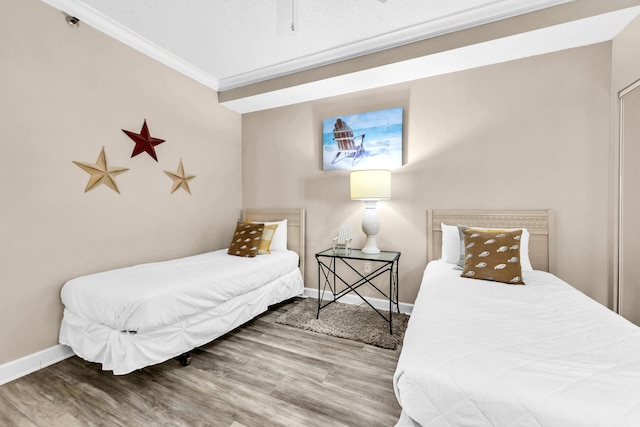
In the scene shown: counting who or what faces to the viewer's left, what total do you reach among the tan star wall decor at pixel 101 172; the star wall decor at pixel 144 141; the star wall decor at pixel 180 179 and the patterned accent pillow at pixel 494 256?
0

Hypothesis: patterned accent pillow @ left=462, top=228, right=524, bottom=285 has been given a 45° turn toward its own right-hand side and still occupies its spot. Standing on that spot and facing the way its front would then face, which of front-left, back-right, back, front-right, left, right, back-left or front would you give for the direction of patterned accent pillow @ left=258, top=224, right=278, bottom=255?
front-right

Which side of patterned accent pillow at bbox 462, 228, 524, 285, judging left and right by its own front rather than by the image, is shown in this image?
front

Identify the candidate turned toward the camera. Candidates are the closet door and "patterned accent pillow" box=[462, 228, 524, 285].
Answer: the patterned accent pillow

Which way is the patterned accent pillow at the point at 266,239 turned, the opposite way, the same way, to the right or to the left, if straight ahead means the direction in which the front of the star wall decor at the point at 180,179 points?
to the right

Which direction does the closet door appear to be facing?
to the viewer's left

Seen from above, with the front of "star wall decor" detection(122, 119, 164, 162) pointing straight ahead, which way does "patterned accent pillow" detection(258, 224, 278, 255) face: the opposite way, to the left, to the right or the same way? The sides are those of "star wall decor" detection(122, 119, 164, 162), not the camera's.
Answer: to the right

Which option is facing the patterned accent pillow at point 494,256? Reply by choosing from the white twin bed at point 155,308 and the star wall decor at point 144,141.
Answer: the star wall decor

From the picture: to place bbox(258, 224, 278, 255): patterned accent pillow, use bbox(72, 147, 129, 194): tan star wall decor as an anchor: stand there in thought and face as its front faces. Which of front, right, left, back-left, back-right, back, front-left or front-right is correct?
front-left

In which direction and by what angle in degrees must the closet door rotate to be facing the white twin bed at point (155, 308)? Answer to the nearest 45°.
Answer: approximately 45° to its left

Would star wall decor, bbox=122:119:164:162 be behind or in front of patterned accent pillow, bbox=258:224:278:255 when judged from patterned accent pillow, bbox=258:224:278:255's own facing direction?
in front

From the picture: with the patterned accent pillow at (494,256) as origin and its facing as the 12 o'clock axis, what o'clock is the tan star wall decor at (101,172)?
The tan star wall decor is roughly at 2 o'clock from the patterned accent pillow.

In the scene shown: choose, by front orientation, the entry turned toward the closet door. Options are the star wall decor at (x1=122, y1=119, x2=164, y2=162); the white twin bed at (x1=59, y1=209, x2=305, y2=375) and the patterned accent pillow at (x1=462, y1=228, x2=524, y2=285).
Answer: the star wall decor

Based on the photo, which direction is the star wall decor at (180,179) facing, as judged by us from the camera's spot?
facing the viewer and to the right of the viewer

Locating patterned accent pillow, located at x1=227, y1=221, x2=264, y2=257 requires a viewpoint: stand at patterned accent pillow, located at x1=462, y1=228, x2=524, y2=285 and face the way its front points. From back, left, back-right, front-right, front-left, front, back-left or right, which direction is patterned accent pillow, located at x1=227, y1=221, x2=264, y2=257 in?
right

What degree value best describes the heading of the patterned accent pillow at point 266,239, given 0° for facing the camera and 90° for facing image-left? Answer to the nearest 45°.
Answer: approximately 45°

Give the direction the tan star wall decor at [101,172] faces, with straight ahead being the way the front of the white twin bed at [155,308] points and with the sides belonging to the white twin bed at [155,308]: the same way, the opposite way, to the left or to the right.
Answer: to the left

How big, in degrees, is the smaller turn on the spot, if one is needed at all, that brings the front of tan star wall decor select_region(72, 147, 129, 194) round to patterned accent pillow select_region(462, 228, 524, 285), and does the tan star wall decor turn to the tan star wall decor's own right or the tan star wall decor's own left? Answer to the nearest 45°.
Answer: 0° — it already faces it

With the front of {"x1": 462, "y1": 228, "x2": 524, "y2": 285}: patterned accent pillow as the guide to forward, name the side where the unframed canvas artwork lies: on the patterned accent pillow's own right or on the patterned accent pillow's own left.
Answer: on the patterned accent pillow's own right
